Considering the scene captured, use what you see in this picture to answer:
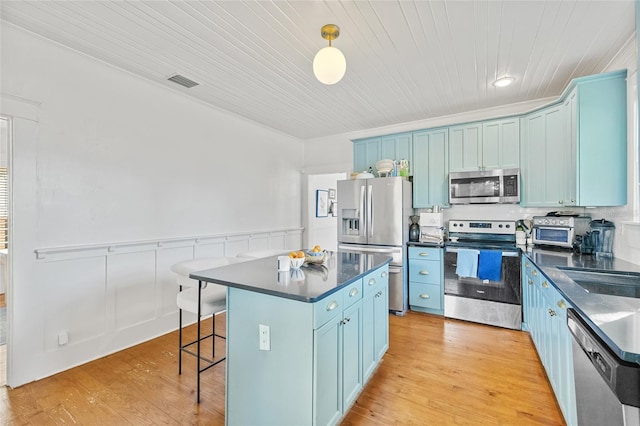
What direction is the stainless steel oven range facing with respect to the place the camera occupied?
facing the viewer

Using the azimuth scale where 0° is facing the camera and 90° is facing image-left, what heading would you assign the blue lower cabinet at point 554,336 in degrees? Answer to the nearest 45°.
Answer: approximately 90°

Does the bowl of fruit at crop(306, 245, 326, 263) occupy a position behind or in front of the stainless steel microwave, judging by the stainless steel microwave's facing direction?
in front

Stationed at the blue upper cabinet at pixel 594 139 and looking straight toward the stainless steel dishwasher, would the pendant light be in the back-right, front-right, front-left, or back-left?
front-right

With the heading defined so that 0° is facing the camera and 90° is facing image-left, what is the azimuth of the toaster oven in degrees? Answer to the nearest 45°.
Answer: approximately 45°

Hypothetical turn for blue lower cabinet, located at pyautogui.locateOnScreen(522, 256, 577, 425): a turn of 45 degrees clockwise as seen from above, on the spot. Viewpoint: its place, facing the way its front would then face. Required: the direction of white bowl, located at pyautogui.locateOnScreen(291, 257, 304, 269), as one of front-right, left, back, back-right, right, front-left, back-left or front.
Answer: left

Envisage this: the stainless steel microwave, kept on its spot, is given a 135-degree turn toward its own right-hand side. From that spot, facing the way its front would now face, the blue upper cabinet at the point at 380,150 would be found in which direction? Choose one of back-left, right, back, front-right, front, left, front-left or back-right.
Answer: front-left

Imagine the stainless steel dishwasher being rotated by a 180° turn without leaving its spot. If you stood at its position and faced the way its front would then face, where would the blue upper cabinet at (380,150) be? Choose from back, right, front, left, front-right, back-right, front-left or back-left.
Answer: back-left

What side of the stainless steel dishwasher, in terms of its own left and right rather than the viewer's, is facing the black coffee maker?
right

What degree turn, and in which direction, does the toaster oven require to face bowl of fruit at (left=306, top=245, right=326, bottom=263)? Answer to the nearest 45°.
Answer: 0° — it already faces it

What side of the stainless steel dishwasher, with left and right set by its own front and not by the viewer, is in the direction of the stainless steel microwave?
right

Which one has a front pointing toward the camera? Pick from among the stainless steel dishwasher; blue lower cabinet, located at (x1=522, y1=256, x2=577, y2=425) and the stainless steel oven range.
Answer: the stainless steel oven range

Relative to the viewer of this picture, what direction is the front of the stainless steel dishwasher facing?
facing to the left of the viewer

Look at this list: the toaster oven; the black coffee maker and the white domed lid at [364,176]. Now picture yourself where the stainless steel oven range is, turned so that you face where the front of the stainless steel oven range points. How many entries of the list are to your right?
1

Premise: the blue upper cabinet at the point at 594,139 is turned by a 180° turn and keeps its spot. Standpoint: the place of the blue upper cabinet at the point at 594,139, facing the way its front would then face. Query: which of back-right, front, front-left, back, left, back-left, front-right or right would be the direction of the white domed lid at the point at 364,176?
back-left

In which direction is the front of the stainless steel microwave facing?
toward the camera

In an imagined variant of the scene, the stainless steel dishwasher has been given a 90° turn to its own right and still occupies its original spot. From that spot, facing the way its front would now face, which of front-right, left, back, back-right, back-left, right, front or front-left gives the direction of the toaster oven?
front
